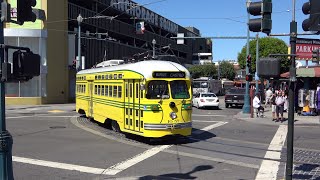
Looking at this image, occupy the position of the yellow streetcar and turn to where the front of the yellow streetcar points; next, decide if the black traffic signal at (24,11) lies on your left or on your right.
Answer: on your right

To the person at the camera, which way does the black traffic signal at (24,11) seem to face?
facing to the right of the viewer

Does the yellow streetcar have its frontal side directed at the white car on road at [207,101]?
no

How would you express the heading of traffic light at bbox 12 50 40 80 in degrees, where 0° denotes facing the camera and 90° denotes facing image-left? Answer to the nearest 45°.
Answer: approximately 270°

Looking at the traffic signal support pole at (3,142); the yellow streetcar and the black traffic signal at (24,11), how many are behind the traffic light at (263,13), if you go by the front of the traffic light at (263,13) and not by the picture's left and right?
0

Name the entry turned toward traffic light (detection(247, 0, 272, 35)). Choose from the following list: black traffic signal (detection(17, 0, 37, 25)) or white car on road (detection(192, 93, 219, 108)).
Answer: the black traffic signal

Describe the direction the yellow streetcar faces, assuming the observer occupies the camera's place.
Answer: facing the viewer and to the right of the viewer

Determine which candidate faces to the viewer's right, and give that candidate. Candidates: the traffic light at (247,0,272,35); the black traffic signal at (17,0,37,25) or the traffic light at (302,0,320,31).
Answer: the black traffic signal

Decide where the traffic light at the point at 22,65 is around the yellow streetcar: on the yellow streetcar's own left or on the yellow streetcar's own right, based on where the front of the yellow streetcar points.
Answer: on the yellow streetcar's own right

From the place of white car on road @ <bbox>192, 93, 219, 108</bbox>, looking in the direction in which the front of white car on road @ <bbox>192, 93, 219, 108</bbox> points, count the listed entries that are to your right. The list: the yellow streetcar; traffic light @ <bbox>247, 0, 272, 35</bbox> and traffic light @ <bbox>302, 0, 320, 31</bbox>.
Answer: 0

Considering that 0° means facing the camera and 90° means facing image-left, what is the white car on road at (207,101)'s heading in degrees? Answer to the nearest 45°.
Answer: approximately 135°
